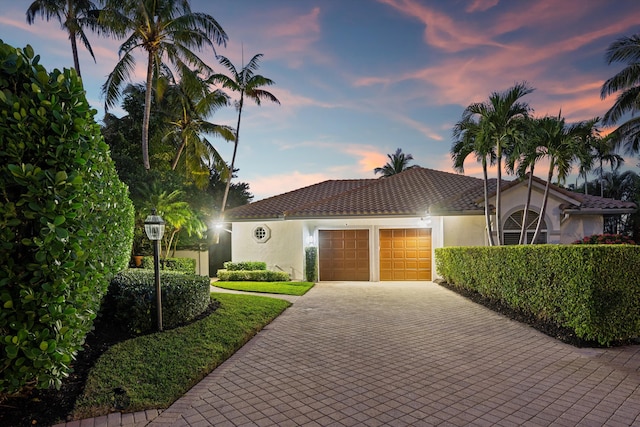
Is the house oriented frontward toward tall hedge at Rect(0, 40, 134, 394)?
yes

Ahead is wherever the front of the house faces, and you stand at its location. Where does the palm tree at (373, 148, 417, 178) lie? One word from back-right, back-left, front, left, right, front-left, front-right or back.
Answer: back

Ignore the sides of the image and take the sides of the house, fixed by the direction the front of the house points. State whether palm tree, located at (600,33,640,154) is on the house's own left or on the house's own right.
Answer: on the house's own left

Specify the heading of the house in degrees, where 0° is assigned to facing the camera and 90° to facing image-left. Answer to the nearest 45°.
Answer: approximately 0°

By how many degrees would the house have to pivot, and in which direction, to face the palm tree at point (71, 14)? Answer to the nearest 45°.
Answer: approximately 90° to its right

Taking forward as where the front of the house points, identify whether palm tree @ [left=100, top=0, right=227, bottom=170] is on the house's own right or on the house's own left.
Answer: on the house's own right

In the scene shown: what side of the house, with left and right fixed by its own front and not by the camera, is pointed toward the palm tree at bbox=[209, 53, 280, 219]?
right
